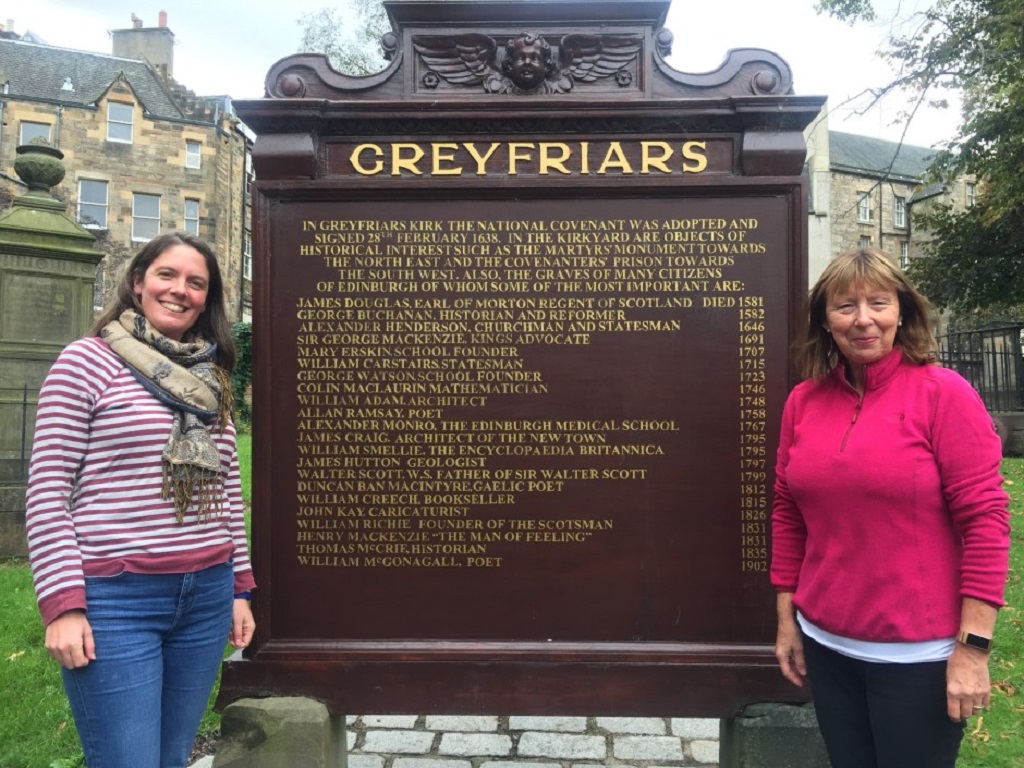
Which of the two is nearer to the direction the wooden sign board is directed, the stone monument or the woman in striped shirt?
the woman in striped shirt

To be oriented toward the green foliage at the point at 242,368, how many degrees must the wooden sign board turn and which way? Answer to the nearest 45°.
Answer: approximately 135° to its right

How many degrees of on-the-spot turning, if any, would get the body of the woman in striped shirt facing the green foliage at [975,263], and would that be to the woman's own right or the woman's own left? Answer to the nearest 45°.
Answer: approximately 90° to the woman's own left

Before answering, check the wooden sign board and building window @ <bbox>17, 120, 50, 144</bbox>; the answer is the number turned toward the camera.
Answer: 2

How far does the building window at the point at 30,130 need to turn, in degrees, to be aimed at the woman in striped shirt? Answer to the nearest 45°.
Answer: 0° — it already faces them

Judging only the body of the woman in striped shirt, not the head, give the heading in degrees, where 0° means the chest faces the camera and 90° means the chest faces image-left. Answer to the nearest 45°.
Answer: approximately 315°

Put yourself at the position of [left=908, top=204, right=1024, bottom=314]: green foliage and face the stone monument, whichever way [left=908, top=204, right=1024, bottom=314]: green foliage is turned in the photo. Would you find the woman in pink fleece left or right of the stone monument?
left

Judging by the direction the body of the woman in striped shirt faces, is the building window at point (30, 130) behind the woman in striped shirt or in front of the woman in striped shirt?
behind

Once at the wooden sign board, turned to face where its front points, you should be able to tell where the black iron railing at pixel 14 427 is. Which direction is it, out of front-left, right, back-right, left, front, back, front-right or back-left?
back-right

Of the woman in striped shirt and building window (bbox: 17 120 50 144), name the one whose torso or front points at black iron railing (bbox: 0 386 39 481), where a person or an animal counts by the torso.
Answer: the building window

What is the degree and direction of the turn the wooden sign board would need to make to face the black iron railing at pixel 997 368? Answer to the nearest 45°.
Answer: approximately 135° to its left

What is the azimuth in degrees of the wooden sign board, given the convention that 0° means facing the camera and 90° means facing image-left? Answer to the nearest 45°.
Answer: approximately 0°
